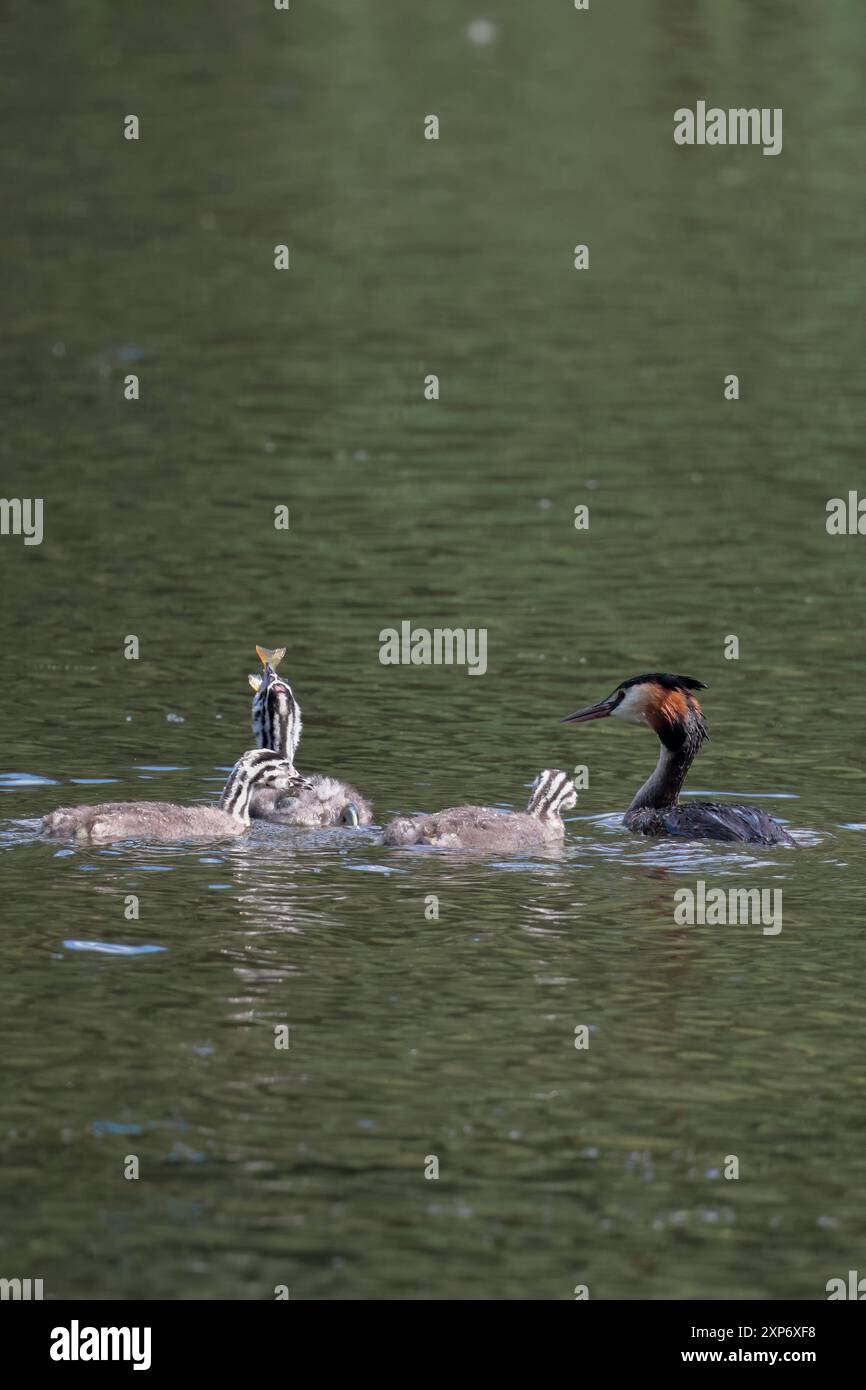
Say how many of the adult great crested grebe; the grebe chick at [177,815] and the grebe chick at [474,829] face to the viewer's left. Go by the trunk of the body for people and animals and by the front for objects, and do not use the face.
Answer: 1

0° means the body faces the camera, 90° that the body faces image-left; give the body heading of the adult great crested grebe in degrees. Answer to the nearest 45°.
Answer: approximately 90°

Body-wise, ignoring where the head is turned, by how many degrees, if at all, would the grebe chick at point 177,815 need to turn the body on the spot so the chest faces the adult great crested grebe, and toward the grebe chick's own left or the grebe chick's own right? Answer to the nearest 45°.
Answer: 0° — it already faces it

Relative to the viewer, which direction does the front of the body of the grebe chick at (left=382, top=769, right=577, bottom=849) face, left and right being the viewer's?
facing to the right of the viewer

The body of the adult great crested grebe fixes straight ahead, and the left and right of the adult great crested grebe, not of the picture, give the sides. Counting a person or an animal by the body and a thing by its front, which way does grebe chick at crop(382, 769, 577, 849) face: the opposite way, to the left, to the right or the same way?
the opposite way

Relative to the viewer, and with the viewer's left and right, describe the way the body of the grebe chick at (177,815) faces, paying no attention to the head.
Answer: facing to the right of the viewer

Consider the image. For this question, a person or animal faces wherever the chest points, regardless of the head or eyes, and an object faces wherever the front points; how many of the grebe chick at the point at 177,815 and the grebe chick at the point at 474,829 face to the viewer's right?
2

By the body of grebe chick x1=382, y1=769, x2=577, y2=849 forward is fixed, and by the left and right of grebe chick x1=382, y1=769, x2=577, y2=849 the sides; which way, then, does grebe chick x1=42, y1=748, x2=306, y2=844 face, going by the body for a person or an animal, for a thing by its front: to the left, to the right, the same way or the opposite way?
the same way

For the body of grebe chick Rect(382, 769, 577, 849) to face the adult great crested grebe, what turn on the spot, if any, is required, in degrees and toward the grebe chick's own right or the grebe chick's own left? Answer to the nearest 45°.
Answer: approximately 45° to the grebe chick's own left

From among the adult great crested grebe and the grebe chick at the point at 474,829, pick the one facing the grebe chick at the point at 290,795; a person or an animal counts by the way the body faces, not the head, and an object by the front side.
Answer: the adult great crested grebe

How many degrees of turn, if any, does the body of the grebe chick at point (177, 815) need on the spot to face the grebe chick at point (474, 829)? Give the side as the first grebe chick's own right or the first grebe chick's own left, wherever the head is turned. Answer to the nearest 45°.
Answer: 0° — it already faces it

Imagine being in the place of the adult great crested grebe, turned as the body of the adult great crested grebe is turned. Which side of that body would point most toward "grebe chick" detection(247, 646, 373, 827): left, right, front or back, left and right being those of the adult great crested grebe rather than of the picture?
front

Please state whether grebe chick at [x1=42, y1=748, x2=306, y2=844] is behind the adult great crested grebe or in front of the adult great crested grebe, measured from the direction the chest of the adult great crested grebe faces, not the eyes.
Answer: in front
